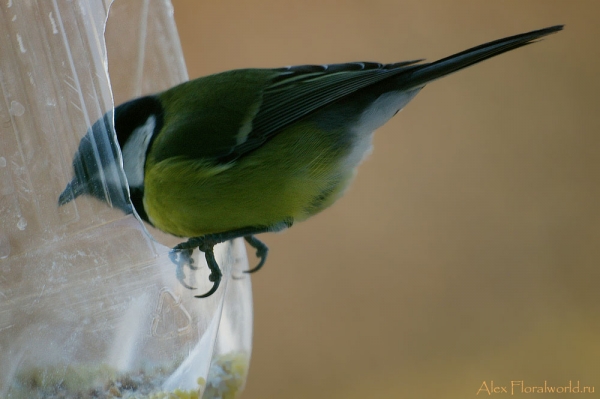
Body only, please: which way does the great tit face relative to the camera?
to the viewer's left
